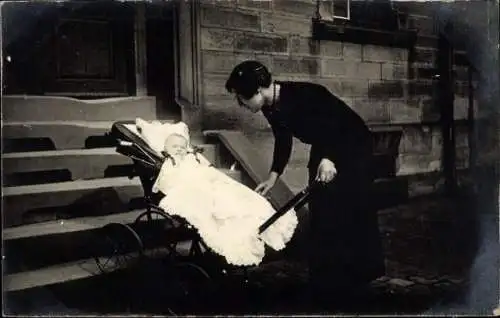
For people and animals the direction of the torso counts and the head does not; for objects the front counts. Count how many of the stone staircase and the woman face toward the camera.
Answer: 1

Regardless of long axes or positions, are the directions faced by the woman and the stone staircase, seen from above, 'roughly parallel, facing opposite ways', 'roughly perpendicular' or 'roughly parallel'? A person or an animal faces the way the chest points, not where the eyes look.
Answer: roughly perpendicular

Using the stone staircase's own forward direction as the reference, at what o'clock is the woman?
The woman is roughly at 9 o'clock from the stone staircase.

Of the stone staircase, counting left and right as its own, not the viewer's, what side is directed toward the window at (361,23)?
left

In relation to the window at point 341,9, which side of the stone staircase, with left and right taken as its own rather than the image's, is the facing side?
left

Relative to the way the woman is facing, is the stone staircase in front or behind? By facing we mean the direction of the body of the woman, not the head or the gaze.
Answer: in front

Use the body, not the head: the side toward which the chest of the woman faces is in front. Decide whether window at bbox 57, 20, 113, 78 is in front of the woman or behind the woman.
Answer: in front

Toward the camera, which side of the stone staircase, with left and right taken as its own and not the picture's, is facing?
front

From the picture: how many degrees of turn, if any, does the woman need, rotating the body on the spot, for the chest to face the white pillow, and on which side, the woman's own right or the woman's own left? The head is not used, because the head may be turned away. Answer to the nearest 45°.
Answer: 0° — they already face it

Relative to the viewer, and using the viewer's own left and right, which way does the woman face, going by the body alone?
facing to the left of the viewer
